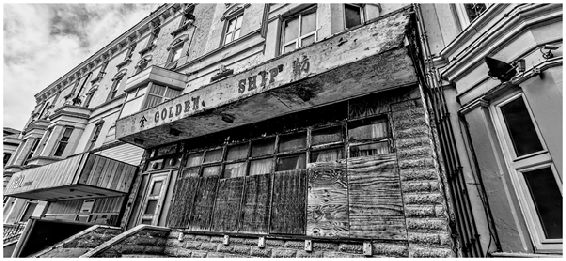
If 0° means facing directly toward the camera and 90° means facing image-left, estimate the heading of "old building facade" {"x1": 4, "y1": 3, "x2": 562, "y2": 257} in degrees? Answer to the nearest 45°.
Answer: approximately 45°
